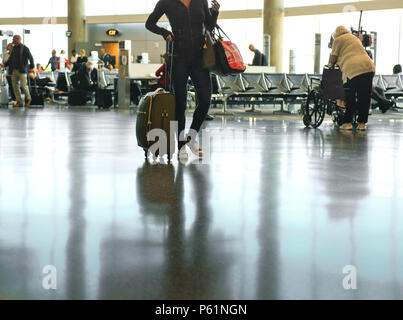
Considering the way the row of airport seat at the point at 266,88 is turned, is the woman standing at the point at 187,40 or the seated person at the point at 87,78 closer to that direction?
the woman standing

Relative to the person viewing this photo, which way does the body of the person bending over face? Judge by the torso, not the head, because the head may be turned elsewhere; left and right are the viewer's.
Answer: facing away from the viewer and to the left of the viewer

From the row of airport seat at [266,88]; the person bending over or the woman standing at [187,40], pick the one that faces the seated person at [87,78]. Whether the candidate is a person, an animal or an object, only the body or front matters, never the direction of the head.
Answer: the person bending over

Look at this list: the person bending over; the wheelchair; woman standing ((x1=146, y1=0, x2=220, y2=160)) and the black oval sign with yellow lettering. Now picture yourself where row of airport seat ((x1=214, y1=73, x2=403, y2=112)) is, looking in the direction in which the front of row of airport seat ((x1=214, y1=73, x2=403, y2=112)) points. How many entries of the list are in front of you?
3

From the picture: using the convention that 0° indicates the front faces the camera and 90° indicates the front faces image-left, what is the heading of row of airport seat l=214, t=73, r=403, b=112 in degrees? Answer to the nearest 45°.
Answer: approximately 0°

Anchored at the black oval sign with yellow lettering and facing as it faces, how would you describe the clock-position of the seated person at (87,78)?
The seated person is roughly at 12 o'clock from the black oval sign with yellow lettering.

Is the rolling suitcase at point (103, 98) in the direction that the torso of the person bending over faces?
yes
